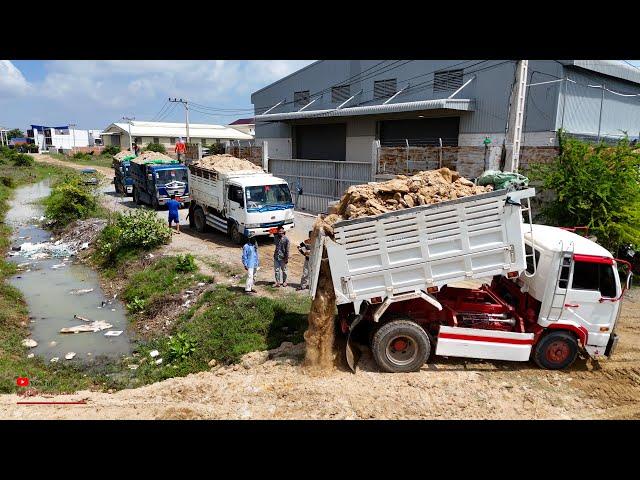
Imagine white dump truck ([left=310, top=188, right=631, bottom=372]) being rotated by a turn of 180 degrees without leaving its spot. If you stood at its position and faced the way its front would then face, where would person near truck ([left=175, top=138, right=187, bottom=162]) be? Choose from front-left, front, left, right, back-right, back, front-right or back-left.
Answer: front-right

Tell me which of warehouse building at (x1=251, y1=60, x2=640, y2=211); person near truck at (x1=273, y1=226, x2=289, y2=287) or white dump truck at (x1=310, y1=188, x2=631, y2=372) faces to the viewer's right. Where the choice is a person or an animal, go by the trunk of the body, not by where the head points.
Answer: the white dump truck

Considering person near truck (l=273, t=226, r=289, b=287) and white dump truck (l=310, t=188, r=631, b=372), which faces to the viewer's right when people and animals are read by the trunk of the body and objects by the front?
the white dump truck

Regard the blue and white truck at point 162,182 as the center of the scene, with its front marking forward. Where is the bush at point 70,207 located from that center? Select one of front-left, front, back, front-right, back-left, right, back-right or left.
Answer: back-right

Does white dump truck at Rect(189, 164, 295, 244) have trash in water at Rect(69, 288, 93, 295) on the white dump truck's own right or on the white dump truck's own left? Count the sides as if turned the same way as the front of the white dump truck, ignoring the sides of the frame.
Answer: on the white dump truck's own right

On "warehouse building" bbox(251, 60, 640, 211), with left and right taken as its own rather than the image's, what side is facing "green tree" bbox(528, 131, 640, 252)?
left

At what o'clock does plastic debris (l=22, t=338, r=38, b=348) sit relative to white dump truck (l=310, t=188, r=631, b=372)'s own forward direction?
The plastic debris is roughly at 6 o'clock from the white dump truck.

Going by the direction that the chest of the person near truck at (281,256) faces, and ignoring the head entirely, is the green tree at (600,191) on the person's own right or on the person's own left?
on the person's own left

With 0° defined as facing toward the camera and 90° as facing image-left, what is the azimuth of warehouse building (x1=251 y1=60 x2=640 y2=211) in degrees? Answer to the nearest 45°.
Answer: approximately 45°

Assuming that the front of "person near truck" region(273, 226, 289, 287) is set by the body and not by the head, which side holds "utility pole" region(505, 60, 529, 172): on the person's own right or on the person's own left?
on the person's own left

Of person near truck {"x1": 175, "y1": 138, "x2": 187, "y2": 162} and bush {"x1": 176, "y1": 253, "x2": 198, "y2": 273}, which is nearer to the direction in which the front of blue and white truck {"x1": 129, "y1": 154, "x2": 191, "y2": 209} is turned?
the bush

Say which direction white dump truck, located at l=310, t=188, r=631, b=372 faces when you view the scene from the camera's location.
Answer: facing to the right of the viewer

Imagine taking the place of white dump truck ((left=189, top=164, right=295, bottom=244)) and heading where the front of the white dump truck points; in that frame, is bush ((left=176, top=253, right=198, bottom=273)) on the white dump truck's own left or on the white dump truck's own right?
on the white dump truck's own right
